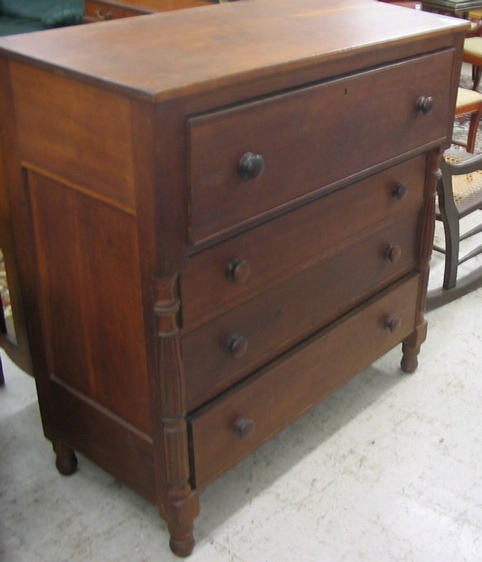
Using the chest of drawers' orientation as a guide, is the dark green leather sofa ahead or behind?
behind

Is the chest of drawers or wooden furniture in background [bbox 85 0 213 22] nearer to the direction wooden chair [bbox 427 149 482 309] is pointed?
the chest of drawers

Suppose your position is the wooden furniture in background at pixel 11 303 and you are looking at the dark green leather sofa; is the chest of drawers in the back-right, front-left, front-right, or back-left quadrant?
back-right

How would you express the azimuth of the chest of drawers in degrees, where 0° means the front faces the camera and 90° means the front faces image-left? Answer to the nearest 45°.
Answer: approximately 315°

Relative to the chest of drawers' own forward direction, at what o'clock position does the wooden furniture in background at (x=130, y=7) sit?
The wooden furniture in background is roughly at 7 o'clock from the chest of drawers.

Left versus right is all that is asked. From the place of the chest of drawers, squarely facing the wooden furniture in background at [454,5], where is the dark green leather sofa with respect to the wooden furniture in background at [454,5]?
left

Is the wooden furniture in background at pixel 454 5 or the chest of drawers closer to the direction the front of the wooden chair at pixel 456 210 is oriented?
the chest of drawers

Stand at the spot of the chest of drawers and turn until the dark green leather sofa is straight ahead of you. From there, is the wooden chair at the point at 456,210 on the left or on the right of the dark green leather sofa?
right

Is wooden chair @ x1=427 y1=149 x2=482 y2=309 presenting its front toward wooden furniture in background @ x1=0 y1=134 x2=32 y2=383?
yes
